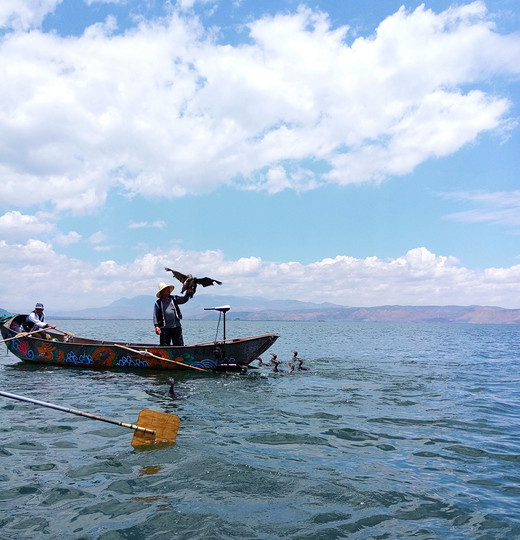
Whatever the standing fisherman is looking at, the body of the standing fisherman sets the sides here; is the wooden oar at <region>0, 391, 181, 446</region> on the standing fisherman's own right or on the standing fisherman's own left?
on the standing fisherman's own right
